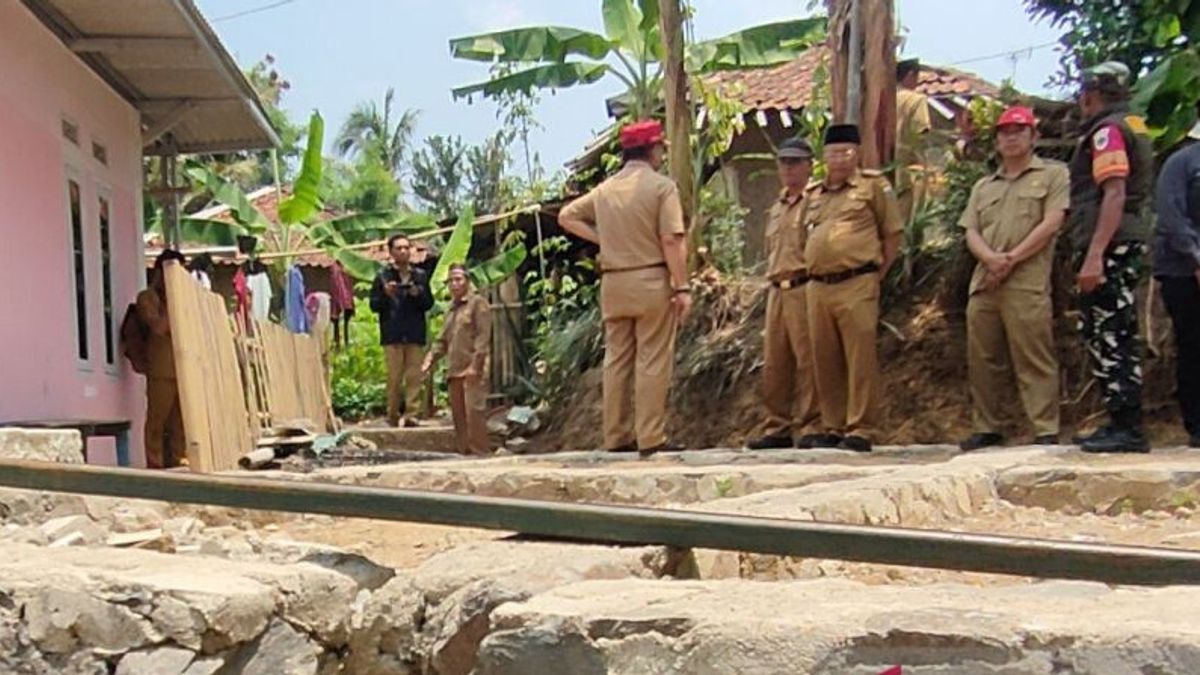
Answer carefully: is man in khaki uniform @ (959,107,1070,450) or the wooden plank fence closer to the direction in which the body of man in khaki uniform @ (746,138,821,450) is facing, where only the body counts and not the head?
the wooden plank fence

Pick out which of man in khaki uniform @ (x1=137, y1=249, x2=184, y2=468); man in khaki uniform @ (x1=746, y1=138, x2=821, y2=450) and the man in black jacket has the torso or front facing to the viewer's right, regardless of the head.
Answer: man in khaki uniform @ (x1=137, y1=249, x2=184, y2=468)

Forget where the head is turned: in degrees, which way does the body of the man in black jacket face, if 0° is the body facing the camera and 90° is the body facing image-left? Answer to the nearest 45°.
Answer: approximately 0°

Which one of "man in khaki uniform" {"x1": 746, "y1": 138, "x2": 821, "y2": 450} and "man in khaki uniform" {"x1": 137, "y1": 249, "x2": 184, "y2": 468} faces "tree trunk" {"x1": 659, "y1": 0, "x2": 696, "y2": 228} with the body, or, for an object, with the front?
"man in khaki uniform" {"x1": 137, "y1": 249, "x2": 184, "y2": 468}

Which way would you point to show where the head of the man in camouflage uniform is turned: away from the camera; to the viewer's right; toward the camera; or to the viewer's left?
to the viewer's left

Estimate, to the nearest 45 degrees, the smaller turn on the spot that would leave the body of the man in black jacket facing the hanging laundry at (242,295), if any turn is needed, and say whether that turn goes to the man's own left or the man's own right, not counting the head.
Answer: approximately 90° to the man's own right

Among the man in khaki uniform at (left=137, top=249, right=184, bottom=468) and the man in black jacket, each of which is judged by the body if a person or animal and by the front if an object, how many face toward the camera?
1

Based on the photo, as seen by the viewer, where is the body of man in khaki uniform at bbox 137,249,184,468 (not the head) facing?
to the viewer's right

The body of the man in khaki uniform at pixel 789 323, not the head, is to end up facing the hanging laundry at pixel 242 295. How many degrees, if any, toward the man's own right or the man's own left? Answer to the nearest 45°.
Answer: approximately 90° to the man's own right

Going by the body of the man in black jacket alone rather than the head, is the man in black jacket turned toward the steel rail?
yes

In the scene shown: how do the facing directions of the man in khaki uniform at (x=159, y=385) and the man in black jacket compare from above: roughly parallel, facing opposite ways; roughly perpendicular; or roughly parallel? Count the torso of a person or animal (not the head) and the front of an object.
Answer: roughly perpendicular
